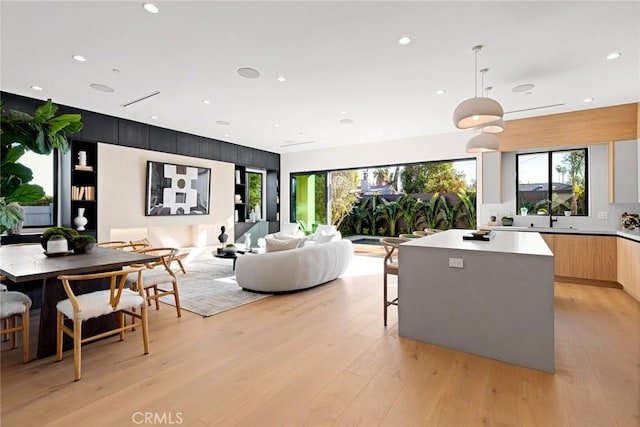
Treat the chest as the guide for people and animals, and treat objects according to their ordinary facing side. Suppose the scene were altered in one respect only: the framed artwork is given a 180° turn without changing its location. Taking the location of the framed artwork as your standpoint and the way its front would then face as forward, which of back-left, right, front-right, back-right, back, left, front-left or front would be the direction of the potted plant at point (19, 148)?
back-left

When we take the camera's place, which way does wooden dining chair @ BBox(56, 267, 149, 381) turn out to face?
facing away from the viewer and to the left of the viewer

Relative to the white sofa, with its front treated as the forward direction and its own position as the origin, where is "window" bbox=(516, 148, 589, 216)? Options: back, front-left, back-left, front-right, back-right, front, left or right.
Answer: back-right

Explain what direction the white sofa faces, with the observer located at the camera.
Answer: facing away from the viewer and to the left of the viewer

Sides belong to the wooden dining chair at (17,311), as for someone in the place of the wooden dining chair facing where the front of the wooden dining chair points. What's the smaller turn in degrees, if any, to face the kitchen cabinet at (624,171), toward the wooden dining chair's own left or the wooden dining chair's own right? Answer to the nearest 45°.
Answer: approximately 45° to the wooden dining chair's own right

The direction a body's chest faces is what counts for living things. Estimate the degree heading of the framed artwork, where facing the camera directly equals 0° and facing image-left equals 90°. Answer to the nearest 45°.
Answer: approximately 315°

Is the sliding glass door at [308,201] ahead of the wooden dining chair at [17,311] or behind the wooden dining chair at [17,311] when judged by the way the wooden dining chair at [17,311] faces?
ahead

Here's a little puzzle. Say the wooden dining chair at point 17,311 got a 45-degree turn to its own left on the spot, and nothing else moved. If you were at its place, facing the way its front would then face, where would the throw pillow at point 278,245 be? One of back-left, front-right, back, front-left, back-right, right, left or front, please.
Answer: front-right

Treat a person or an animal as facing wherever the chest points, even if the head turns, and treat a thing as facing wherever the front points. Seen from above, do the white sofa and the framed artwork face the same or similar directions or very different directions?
very different directions

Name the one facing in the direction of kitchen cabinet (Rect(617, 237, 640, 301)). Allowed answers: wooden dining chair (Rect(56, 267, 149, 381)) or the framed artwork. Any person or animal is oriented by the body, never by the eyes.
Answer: the framed artwork

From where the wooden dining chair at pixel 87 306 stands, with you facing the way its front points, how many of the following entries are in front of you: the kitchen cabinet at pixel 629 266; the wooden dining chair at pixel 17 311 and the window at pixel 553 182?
1
